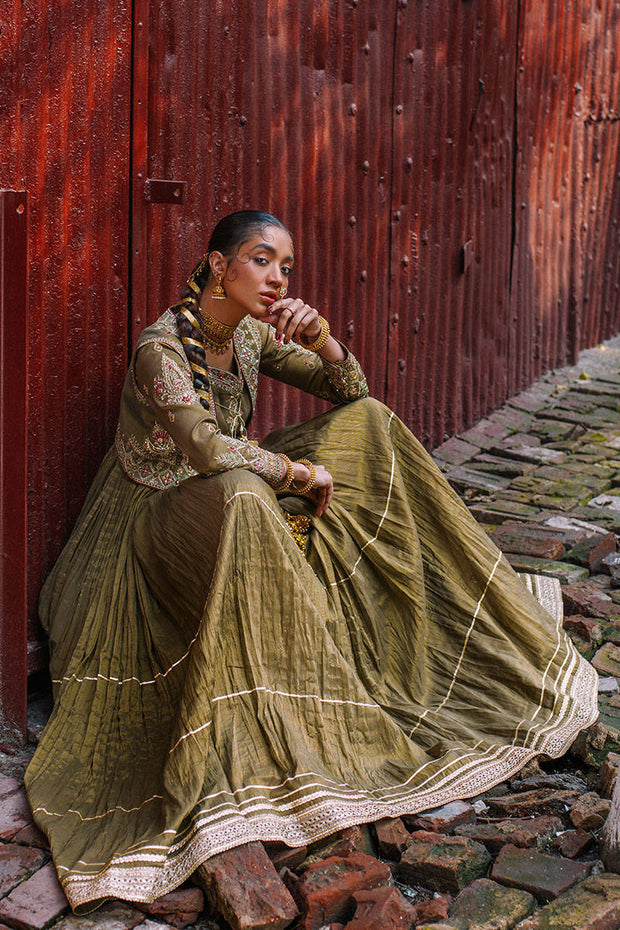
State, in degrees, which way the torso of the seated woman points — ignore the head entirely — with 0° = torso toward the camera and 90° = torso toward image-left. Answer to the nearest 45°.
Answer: approximately 315°

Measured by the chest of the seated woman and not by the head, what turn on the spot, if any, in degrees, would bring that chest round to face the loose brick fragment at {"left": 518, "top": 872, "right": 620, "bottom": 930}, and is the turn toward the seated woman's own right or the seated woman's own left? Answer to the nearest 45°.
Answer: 0° — they already face it

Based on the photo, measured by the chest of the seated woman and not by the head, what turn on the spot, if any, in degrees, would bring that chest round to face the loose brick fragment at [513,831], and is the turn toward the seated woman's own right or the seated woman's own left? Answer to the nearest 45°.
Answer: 0° — they already face it

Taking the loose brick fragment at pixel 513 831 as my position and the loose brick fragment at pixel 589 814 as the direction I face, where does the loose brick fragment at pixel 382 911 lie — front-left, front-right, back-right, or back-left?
back-right

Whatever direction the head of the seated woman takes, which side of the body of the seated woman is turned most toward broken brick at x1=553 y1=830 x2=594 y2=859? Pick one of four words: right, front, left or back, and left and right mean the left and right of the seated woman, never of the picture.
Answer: front

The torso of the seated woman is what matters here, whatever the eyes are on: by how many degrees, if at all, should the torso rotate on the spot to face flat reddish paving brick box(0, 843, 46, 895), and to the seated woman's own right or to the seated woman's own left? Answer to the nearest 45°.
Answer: approximately 90° to the seated woman's own right
